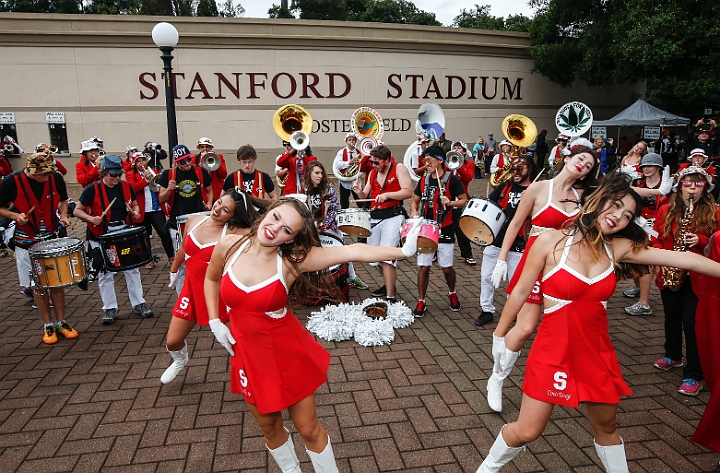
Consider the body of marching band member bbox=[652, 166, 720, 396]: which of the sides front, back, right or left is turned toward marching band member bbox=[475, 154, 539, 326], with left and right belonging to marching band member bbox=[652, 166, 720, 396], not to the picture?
right

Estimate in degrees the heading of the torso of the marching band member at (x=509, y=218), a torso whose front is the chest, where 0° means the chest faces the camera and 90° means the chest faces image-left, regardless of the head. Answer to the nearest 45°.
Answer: approximately 45°

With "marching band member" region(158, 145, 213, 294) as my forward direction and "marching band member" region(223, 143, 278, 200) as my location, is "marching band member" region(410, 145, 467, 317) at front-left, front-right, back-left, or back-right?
back-left

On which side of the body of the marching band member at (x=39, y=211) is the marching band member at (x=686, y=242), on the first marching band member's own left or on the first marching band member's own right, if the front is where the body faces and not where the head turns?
on the first marching band member's own left

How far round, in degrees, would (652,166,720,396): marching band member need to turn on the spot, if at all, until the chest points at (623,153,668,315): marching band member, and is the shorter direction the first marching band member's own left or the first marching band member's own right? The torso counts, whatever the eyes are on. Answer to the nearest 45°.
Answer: approximately 180°

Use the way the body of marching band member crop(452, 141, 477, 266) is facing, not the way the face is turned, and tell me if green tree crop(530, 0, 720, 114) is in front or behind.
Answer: behind

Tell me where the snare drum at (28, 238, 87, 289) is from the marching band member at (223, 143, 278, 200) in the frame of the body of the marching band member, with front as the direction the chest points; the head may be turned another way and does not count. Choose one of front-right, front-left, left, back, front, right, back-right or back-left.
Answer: front-right

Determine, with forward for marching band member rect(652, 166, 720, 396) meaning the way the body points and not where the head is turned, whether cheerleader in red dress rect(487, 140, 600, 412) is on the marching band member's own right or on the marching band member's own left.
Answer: on the marching band member's own right

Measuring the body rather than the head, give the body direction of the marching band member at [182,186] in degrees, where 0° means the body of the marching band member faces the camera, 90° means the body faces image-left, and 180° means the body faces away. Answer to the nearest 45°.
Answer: approximately 0°
